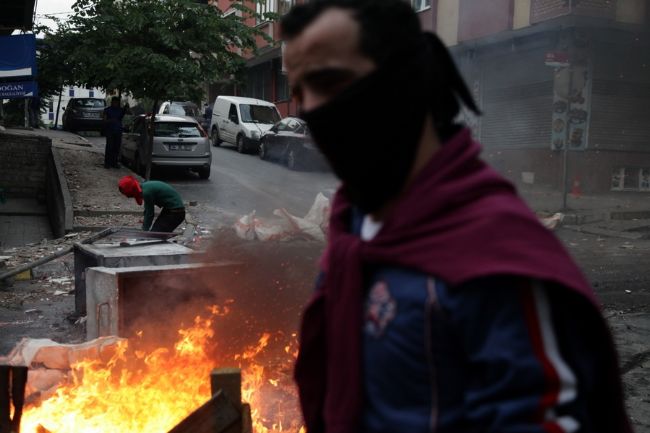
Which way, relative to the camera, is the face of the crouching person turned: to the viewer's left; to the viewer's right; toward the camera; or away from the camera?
to the viewer's left

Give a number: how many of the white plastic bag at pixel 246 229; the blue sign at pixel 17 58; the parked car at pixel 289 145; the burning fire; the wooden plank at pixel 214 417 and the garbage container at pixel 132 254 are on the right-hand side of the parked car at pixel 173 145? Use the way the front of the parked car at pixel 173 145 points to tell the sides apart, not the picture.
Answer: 1

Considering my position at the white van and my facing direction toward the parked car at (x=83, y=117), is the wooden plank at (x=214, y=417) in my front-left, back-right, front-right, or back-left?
back-left

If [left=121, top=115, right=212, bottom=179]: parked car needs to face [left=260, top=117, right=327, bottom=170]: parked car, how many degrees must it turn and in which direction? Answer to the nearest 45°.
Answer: approximately 90° to its right

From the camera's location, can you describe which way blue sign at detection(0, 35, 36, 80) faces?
facing the viewer

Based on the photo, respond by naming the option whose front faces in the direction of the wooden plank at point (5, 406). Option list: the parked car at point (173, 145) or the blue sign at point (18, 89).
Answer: the blue sign

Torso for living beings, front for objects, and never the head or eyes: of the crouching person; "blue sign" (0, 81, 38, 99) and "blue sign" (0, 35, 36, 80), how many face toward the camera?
2

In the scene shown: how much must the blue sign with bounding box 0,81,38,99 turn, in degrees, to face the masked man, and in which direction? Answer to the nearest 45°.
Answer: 0° — it already faces them

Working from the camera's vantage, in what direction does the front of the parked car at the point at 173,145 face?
facing away from the viewer and to the left of the viewer

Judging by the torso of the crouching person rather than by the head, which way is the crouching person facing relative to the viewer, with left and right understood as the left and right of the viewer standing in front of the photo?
facing to the left of the viewer

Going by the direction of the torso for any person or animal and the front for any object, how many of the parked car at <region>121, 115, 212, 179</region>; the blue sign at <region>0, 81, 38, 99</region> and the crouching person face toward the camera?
1

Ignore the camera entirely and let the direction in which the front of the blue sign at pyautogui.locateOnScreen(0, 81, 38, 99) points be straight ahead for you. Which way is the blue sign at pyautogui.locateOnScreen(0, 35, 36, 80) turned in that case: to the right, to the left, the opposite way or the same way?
the same way

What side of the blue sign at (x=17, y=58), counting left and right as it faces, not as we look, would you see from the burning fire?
front

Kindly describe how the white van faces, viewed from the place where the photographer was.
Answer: facing the viewer and to the right of the viewer

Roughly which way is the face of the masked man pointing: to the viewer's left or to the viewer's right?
to the viewer's left
